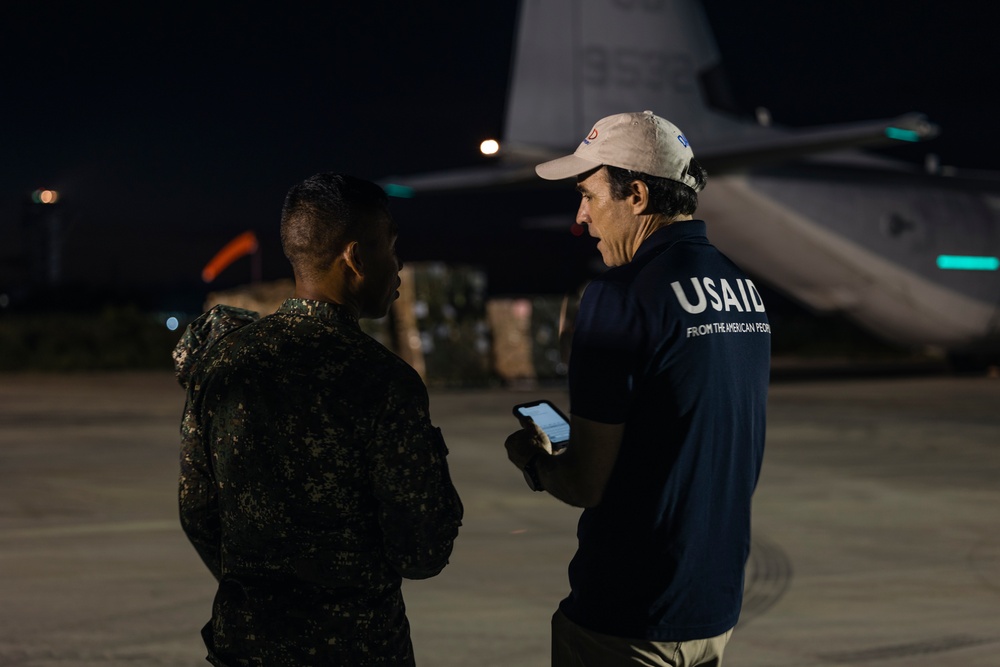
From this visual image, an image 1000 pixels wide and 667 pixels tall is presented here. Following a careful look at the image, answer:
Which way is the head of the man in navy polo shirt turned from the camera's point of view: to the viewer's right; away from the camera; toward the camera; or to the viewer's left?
to the viewer's left

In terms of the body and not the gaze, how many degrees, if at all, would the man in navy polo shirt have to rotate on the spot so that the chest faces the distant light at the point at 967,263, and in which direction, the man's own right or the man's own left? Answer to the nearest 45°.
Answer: approximately 45° to the man's own right

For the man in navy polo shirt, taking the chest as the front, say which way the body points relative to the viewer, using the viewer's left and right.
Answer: facing away from the viewer and to the left of the viewer

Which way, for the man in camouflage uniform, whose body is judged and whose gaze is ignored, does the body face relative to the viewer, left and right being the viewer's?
facing away from the viewer and to the right of the viewer

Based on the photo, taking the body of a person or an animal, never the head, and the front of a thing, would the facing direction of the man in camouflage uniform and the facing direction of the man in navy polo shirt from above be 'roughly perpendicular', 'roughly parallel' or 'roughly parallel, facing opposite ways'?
roughly perpendicular

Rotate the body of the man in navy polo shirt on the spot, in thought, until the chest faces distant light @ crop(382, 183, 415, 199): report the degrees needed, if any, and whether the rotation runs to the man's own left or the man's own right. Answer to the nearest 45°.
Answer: approximately 45° to the man's own right

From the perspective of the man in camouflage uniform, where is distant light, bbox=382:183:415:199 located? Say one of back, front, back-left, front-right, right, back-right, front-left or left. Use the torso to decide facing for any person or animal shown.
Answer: front-left

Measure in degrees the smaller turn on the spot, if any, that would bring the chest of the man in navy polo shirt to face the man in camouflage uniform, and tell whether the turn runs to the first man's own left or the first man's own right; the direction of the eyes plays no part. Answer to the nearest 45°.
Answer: approximately 45° to the first man's own left

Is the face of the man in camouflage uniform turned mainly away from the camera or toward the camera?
away from the camera
